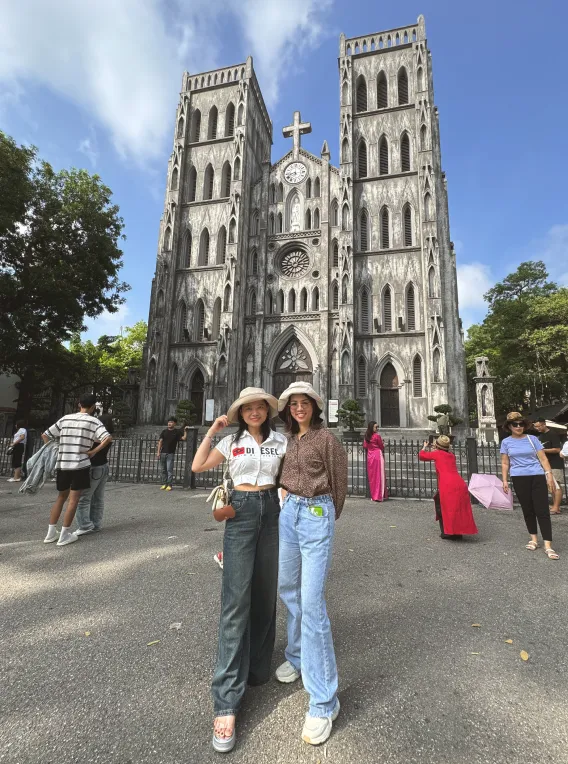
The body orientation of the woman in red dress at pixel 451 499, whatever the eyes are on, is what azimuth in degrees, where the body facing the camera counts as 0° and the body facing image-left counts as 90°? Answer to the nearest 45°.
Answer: approximately 135°

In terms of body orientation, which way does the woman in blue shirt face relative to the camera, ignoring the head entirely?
toward the camera

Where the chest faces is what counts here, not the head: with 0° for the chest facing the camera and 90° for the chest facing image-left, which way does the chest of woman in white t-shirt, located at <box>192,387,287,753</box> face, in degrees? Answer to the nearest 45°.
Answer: approximately 0°

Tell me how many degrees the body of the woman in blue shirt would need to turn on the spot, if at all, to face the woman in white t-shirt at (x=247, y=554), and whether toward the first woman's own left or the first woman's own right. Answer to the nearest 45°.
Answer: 0° — they already face them

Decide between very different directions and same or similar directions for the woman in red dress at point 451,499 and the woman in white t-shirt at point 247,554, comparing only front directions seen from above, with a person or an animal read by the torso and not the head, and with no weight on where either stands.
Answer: very different directions

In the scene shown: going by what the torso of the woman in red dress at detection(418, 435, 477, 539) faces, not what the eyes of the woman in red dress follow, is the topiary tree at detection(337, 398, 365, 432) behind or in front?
in front

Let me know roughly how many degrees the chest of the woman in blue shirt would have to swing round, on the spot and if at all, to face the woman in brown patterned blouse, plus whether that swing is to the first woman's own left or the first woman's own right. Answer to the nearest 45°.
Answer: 0° — they already face them

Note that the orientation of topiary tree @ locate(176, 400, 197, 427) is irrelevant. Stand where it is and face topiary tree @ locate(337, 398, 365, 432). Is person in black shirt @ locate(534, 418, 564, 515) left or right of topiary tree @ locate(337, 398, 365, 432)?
right

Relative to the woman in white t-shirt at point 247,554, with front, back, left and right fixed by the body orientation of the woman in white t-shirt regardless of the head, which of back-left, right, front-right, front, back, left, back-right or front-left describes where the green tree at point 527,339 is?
back-left

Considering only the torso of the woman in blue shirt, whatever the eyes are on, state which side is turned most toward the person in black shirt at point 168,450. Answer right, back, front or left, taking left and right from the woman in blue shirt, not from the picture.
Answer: right

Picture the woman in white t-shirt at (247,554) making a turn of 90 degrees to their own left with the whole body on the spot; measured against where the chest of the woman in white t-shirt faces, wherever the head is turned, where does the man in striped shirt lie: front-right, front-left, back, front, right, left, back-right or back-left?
back-left
